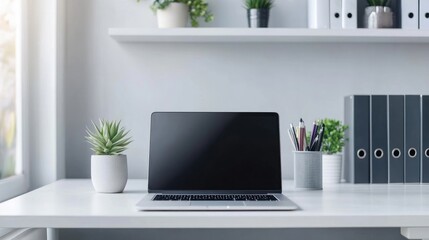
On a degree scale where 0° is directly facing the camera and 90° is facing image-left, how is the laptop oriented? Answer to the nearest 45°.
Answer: approximately 0°
